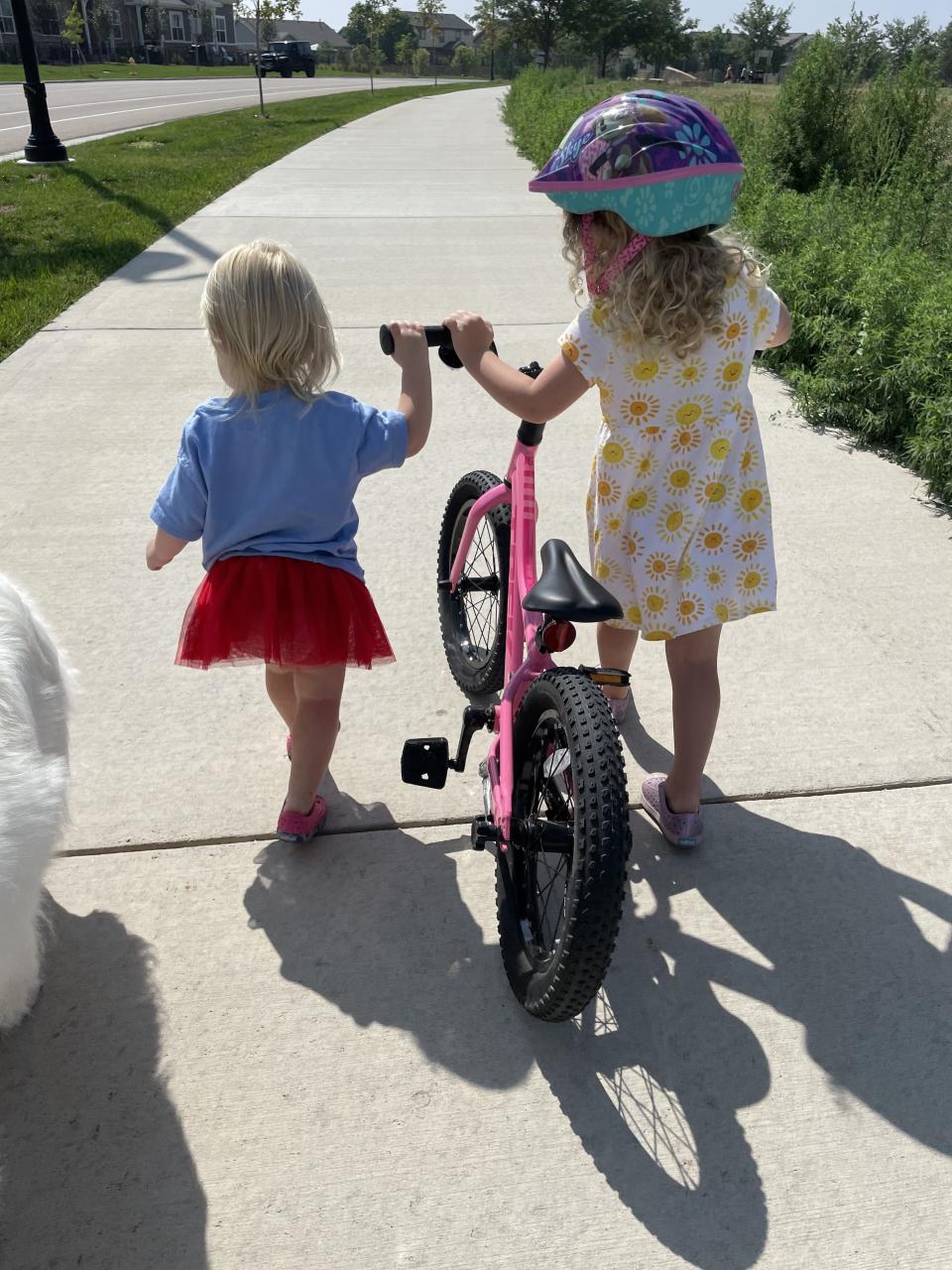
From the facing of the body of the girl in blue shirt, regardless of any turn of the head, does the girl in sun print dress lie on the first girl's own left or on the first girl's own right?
on the first girl's own right

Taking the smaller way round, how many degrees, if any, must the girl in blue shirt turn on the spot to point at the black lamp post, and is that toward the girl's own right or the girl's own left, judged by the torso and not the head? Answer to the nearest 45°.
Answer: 0° — they already face it

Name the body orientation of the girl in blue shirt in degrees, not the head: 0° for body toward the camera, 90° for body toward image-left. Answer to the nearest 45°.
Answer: approximately 180°

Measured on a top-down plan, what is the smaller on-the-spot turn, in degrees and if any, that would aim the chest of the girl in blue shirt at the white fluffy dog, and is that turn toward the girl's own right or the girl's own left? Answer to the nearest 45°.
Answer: approximately 135° to the girl's own left

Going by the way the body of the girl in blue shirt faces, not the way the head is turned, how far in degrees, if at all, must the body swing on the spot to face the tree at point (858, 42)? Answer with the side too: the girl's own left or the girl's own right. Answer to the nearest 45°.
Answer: approximately 45° to the girl's own right

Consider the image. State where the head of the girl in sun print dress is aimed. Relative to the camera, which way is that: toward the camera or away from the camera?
away from the camera

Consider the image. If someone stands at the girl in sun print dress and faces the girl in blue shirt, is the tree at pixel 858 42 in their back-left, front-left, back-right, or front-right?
back-right

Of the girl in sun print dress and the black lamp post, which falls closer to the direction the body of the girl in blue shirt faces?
the black lamp post

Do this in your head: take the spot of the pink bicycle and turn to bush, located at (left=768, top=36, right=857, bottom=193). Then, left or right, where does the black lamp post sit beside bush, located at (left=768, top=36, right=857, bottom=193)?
left

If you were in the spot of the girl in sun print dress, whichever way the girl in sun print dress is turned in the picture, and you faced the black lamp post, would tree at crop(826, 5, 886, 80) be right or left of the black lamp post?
right

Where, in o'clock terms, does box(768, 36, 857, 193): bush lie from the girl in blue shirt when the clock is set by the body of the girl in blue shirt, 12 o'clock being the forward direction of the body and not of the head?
The bush is roughly at 1 o'clock from the girl in blue shirt.

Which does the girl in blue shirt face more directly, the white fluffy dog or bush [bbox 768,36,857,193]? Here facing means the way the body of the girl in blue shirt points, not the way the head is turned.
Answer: the bush
